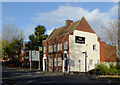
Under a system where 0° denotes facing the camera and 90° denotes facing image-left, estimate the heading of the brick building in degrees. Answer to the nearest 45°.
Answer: approximately 45°

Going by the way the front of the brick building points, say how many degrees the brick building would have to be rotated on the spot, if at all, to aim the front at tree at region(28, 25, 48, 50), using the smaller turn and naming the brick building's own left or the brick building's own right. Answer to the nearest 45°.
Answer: approximately 90° to the brick building's own right
